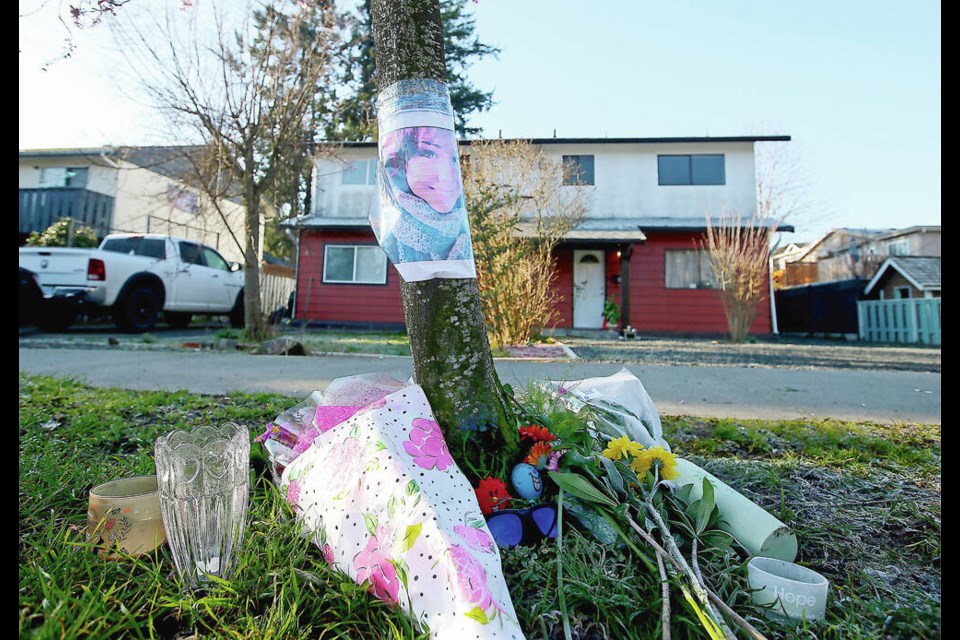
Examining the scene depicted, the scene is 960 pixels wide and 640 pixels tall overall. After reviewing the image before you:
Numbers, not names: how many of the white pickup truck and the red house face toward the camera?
1

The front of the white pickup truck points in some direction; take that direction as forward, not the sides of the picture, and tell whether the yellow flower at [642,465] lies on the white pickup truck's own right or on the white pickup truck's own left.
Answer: on the white pickup truck's own right

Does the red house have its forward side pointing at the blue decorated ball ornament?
yes

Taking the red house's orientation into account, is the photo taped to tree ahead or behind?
ahead

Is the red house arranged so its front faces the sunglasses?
yes

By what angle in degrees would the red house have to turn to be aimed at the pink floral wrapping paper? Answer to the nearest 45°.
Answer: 0° — it already faces it

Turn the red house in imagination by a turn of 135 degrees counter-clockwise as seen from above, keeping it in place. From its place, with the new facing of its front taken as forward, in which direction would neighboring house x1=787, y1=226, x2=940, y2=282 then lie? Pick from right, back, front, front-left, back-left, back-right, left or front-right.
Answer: front

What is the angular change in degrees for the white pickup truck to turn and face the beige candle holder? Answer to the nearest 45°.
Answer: approximately 135° to its right

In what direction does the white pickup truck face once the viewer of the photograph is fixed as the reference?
facing away from the viewer and to the right of the viewer

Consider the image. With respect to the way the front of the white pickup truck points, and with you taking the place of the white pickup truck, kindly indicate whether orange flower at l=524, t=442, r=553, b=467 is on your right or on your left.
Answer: on your right

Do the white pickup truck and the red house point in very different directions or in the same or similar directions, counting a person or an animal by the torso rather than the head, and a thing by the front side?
very different directions

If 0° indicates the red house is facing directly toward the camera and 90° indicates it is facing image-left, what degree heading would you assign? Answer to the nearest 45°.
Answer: approximately 0°

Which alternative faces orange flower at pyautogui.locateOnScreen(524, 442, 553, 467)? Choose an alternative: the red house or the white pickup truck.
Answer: the red house

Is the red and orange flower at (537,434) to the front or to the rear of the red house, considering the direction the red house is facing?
to the front

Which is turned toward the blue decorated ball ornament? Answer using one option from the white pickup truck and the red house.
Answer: the red house
